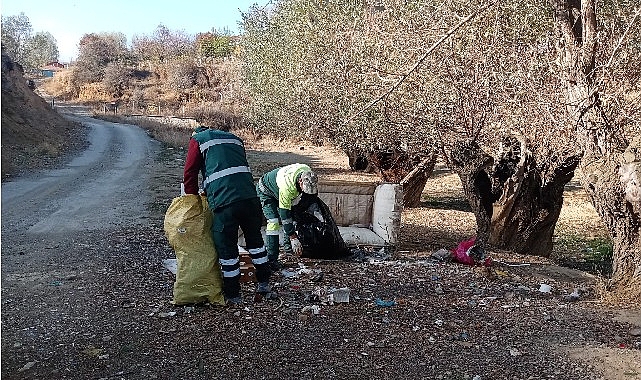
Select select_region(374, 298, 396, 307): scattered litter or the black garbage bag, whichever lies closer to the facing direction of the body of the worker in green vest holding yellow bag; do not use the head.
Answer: the black garbage bag

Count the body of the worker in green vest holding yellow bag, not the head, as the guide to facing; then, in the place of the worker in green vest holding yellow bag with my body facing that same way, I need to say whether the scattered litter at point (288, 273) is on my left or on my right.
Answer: on my right

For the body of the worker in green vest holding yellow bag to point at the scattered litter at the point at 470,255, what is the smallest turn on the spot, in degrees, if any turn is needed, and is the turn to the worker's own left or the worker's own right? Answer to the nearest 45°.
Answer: approximately 90° to the worker's own right

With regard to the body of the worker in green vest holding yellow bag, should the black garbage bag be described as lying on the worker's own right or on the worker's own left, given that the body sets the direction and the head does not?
on the worker's own right

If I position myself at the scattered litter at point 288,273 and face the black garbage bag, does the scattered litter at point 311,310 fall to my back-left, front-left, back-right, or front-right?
back-right

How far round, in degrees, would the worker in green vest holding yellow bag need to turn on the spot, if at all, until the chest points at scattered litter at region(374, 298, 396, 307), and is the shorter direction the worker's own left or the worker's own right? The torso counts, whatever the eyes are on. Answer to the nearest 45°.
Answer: approximately 135° to the worker's own right

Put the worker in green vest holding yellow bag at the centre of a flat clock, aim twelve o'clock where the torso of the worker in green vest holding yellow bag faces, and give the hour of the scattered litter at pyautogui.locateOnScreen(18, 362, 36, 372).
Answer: The scattered litter is roughly at 9 o'clock from the worker in green vest holding yellow bag.

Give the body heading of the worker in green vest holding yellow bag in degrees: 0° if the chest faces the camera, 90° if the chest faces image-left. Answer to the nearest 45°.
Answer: approximately 135°
